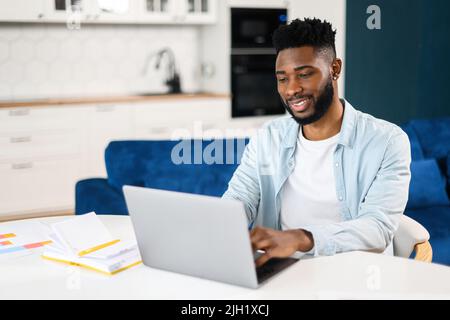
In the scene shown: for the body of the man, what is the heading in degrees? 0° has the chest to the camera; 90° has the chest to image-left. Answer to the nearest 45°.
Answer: approximately 45°

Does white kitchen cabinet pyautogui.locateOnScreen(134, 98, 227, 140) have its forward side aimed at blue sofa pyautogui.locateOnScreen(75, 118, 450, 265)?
yes

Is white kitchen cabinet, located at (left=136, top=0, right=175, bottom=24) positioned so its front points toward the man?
yes

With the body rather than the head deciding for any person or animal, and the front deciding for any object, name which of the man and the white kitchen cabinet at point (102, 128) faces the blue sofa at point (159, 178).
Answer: the white kitchen cabinet

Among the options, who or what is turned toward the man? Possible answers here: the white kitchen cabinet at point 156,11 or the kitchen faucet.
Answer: the white kitchen cabinet

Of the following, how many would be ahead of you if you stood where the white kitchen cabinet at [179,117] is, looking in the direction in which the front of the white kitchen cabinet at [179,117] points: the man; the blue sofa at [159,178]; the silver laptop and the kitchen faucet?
3

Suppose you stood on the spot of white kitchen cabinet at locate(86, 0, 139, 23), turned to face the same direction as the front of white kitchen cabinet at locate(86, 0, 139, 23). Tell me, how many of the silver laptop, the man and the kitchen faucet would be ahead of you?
2

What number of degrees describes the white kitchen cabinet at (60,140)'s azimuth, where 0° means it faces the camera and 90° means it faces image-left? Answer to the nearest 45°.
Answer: approximately 0°

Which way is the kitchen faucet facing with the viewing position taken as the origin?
facing to the left of the viewer

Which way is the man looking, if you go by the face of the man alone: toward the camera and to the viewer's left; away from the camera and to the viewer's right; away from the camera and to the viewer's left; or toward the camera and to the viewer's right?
toward the camera and to the viewer's left

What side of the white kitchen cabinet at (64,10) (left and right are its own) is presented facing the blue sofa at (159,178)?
front
